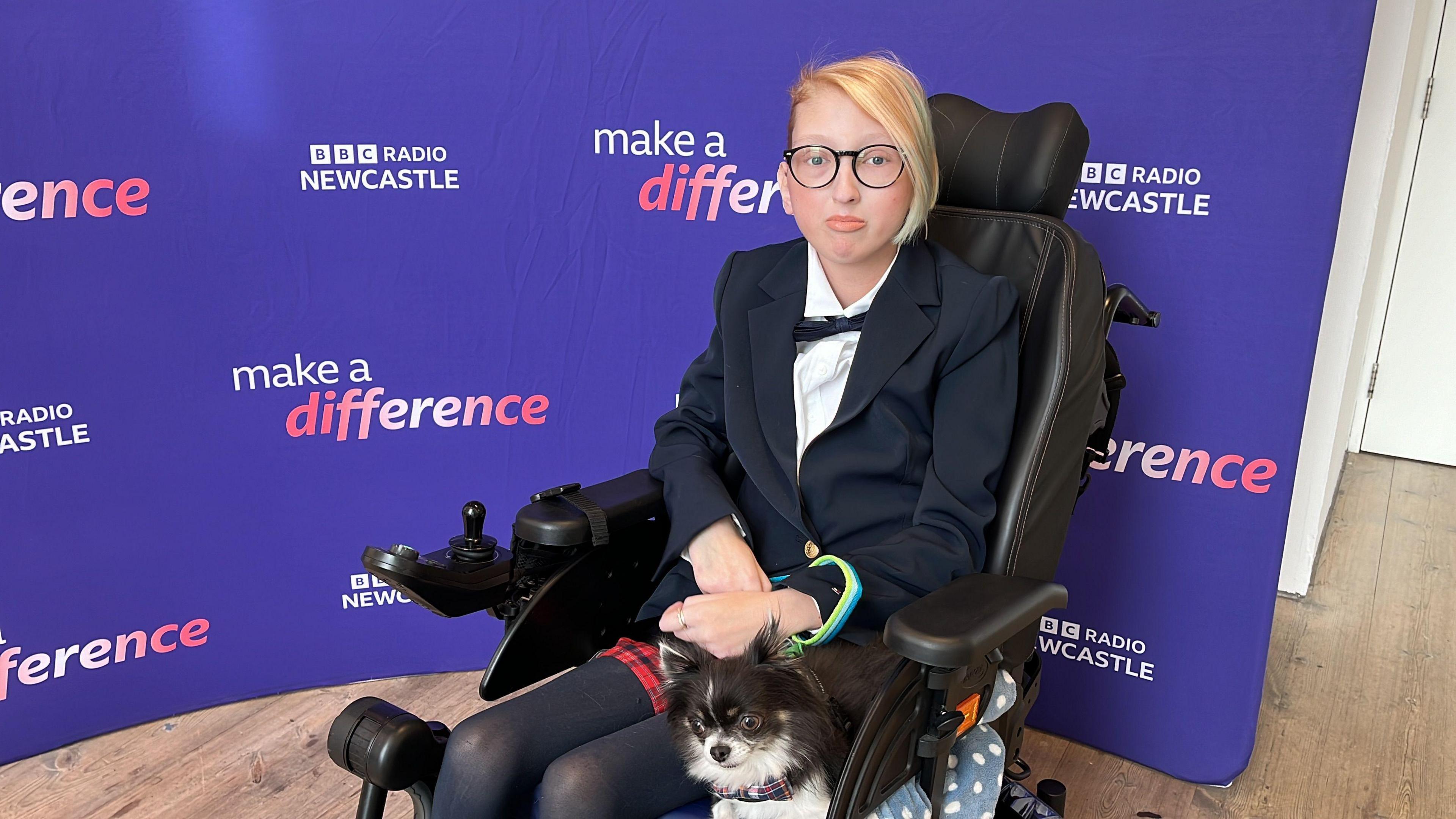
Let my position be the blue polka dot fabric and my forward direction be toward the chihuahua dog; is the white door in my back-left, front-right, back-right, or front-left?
back-right

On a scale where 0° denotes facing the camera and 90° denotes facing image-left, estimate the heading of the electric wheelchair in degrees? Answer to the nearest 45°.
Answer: approximately 45°

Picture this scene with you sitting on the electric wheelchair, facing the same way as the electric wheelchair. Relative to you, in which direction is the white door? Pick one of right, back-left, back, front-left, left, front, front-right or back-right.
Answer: back

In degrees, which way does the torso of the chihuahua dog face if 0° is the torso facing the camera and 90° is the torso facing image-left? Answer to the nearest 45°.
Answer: approximately 45°

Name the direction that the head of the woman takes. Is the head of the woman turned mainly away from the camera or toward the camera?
toward the camera

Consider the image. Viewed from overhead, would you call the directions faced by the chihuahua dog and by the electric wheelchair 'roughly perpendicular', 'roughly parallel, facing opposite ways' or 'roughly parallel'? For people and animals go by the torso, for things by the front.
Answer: roughly parallel

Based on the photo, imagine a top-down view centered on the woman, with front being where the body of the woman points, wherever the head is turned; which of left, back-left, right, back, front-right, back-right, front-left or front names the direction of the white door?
back

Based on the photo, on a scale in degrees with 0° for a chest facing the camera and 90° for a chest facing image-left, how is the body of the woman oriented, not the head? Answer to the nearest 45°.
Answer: approximately 45°

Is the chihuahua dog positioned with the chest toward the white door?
no
